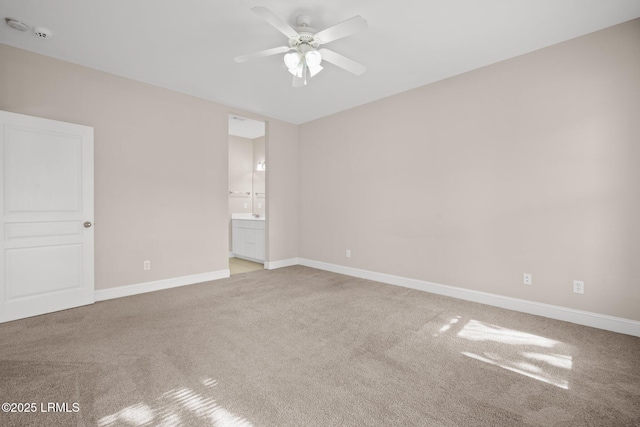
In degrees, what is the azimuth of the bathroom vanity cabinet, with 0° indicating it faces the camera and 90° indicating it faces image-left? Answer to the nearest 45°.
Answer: approximately 45°

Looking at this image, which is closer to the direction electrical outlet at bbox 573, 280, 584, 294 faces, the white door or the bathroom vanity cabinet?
the white door

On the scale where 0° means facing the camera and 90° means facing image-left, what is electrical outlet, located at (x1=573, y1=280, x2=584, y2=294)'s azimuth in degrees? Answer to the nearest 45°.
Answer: approximately 0°

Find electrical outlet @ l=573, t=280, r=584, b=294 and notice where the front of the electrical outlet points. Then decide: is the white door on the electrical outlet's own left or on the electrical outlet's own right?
on the electrical outlet's own right

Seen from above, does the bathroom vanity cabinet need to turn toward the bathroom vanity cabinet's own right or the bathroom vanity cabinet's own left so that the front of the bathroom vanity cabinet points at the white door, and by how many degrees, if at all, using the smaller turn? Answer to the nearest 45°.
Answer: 0° — it already faces it

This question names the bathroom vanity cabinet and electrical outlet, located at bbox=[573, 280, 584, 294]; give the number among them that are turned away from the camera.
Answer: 0

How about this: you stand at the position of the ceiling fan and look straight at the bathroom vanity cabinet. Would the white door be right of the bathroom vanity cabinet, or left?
left

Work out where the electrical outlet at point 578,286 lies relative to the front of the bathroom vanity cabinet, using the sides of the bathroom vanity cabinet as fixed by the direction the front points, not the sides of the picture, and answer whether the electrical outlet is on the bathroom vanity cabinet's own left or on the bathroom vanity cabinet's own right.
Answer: on the bathroom vanity cabinet's own left

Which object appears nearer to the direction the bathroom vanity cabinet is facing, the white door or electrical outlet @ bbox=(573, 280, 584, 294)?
the white door

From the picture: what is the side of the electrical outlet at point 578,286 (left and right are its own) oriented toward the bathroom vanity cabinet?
right

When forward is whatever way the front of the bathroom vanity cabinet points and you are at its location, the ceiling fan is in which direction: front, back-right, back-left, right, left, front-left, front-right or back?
front-left

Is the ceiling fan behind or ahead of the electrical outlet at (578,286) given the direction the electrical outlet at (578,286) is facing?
ahead

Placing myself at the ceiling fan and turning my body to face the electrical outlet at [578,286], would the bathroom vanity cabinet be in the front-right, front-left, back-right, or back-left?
back-left
